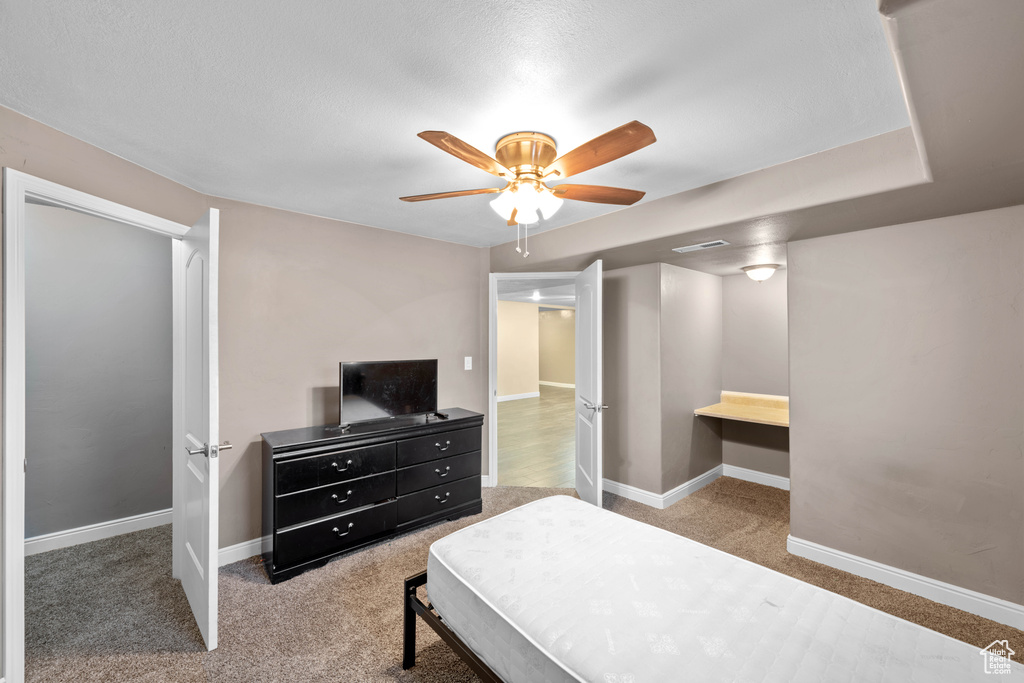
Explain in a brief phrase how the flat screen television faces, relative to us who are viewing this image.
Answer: facing the viewer and to the right of the viewer

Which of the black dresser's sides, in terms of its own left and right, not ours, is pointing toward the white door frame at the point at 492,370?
left

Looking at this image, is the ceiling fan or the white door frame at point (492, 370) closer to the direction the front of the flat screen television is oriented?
the ceiling fan

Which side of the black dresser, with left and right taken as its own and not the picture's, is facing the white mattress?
front

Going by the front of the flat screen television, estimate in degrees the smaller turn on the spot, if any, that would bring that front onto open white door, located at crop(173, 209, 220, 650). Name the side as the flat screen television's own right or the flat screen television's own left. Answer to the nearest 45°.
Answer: approximately 90° to the flat screen television's own right

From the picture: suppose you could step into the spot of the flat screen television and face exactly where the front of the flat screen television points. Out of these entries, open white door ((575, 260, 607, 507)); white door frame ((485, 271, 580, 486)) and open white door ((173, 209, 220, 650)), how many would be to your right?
1

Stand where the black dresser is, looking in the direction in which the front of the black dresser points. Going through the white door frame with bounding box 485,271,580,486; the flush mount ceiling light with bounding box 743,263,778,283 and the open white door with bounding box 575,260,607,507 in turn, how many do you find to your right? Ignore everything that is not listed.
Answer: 0

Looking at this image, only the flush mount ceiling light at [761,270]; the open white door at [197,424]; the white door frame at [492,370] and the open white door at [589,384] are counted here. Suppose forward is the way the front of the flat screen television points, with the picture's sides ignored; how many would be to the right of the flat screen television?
1

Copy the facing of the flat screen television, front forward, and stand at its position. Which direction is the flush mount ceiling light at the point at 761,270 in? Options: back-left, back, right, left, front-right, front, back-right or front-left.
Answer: front-left

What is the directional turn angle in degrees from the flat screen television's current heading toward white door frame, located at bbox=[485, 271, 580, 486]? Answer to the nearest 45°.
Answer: approximately 90° to its left

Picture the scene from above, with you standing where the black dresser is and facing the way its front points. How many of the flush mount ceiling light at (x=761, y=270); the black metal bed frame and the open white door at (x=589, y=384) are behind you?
0

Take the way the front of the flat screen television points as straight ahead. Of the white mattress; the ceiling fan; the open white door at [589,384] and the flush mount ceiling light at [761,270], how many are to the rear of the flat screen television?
0
